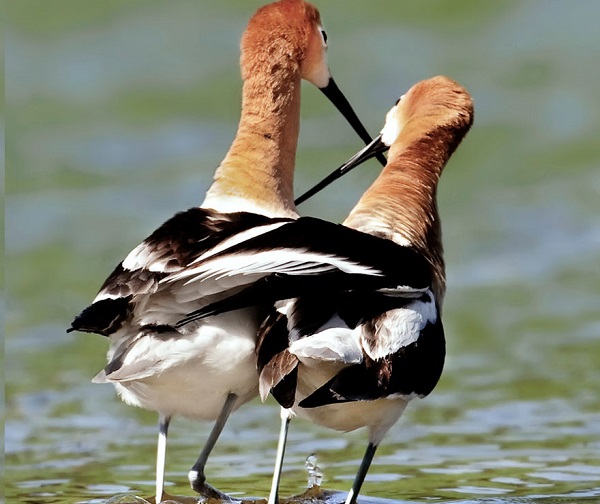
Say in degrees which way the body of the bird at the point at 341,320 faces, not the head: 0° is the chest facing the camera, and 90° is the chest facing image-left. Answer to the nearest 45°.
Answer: approximately 225°

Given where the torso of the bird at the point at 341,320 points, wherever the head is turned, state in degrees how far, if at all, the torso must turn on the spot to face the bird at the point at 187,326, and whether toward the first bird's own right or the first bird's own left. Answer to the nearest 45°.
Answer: approximately 135° to the first bird's own left

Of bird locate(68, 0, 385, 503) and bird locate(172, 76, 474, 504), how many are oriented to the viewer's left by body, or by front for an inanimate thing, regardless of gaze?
0

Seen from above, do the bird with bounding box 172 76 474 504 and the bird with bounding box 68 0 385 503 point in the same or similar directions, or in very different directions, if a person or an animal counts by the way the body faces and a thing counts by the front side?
same or similar directions

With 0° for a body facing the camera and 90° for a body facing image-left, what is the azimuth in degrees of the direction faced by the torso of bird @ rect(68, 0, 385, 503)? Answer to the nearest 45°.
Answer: approximately 225°
